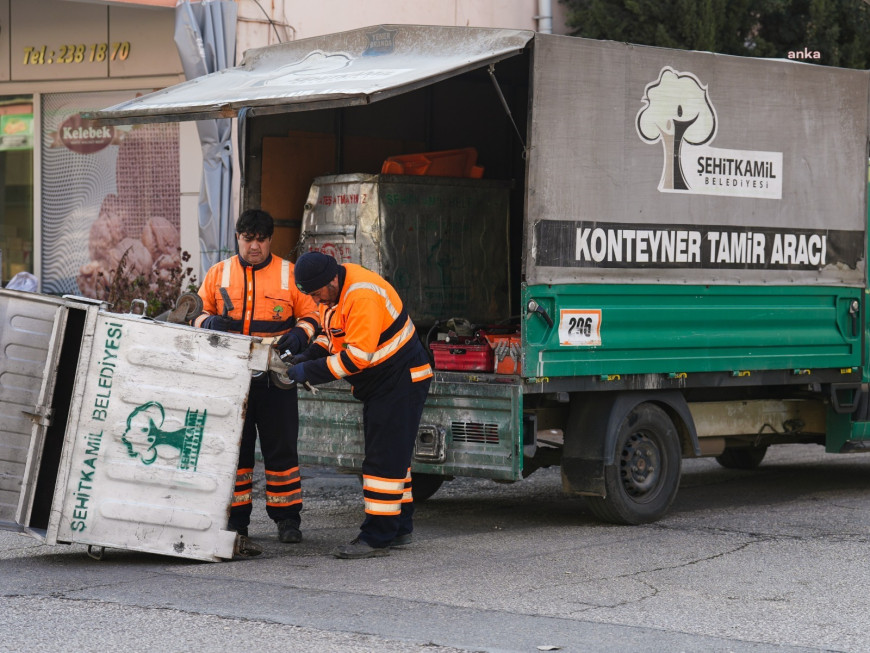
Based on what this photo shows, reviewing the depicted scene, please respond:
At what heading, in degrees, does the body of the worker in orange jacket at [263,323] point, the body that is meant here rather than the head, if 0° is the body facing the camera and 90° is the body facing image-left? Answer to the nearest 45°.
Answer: approximately 0°

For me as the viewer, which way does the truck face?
facing away from the viewer and to the right of the viewer

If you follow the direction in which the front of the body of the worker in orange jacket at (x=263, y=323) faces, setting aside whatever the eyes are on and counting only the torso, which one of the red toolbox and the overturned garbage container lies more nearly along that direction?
the overturned garbage container

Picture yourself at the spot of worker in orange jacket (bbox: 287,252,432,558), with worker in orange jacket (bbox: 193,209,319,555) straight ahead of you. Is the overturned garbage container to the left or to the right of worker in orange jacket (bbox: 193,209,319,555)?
left

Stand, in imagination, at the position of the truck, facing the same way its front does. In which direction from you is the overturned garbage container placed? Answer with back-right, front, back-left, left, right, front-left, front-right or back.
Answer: back

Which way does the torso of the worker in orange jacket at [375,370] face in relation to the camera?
to the viewer's left

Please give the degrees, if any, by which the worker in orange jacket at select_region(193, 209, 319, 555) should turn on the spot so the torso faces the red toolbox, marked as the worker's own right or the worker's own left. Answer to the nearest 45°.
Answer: approximately 90° to the worker's own left

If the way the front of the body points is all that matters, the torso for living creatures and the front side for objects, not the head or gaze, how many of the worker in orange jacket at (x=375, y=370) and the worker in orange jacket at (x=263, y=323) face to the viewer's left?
1

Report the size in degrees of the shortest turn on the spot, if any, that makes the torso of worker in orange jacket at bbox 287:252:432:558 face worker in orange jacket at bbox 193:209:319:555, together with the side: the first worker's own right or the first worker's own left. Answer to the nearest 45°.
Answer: approximately 45° to the first worker's own right

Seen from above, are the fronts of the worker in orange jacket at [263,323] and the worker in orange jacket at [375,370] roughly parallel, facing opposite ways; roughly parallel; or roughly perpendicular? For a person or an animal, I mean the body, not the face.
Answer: roughly perpendicular

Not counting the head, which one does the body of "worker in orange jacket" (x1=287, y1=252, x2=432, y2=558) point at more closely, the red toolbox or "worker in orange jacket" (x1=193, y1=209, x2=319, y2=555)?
the worker in orange jacket
